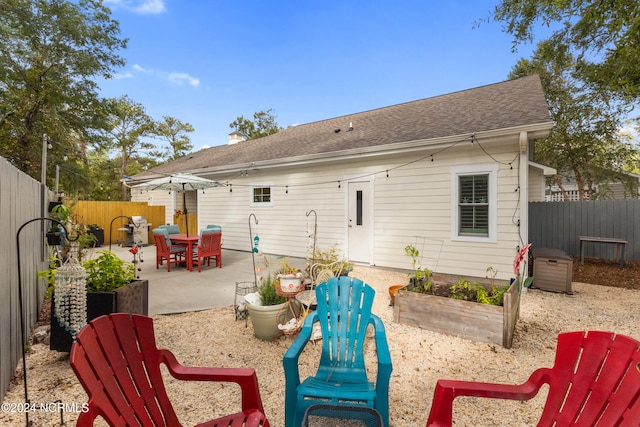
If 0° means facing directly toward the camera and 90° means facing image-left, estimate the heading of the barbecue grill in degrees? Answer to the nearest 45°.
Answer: approximately 0°

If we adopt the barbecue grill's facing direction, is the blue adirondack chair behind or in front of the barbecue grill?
in front

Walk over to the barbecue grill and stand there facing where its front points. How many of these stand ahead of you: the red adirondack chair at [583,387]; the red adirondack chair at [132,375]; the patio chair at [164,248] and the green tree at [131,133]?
3

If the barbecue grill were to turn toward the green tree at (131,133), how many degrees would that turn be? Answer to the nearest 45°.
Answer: approximately 180°

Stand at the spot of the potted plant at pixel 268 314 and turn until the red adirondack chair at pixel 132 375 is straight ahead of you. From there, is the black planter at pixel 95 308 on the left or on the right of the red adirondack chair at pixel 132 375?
right

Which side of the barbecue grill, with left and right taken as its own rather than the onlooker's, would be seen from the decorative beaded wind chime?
front
